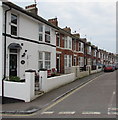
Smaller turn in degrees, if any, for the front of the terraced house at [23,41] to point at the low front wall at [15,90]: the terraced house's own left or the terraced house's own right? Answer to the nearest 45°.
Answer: approximately 45° to the terraced house's own right

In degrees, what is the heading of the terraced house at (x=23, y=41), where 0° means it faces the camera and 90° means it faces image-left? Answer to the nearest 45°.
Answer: approximately 315°

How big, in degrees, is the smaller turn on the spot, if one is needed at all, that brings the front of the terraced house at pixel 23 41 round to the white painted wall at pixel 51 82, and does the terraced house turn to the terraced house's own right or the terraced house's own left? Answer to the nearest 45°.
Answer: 0° — it already faces it
